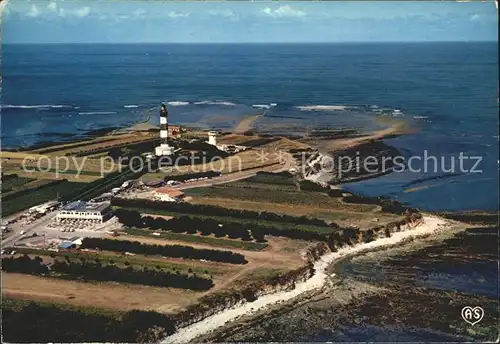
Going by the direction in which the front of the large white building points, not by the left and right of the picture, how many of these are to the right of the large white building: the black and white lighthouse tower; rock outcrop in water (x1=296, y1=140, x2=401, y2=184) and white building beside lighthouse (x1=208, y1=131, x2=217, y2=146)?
0

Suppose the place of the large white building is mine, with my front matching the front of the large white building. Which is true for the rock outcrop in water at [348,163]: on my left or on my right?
on my left

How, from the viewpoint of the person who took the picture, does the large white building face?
facing the viewer

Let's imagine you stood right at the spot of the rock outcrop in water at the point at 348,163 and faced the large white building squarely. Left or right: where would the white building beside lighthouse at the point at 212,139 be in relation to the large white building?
right

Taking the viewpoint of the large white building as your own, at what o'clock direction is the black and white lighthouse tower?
The black and white lighthouse tower is roughly at 7 o'clock from the large white building.

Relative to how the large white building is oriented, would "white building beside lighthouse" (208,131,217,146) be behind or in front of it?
behind
